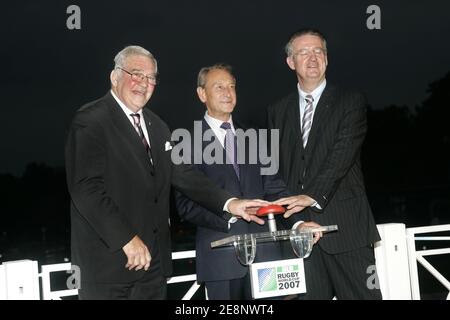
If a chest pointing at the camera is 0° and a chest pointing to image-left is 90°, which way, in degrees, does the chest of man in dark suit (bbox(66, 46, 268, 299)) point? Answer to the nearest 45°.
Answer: approximately 315°

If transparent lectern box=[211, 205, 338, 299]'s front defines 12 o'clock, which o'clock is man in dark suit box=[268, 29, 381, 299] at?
The man in dark suit is roughly at 7 o'clock from the transparent lectern.

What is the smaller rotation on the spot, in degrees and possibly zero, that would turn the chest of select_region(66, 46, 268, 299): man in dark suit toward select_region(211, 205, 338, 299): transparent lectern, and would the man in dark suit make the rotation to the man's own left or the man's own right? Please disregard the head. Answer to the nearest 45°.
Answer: approximately 45° to the man's own left

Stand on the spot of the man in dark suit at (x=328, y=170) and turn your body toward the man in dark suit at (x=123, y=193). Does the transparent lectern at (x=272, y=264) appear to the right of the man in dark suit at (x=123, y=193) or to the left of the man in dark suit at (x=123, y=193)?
left

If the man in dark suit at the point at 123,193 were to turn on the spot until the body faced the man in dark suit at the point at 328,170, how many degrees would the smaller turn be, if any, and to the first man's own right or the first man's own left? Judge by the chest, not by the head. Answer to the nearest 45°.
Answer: approximately 45° to the first man's own left

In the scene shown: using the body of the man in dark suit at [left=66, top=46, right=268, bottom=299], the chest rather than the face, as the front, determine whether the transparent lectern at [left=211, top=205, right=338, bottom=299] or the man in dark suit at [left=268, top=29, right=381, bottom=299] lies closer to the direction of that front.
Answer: the transparent lectern

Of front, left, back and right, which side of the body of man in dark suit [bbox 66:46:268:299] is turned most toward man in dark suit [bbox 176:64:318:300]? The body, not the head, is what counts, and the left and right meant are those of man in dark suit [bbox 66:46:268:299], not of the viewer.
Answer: left

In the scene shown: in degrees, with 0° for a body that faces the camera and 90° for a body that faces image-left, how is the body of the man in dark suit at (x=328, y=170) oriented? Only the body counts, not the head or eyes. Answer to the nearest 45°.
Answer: approximately 45°
